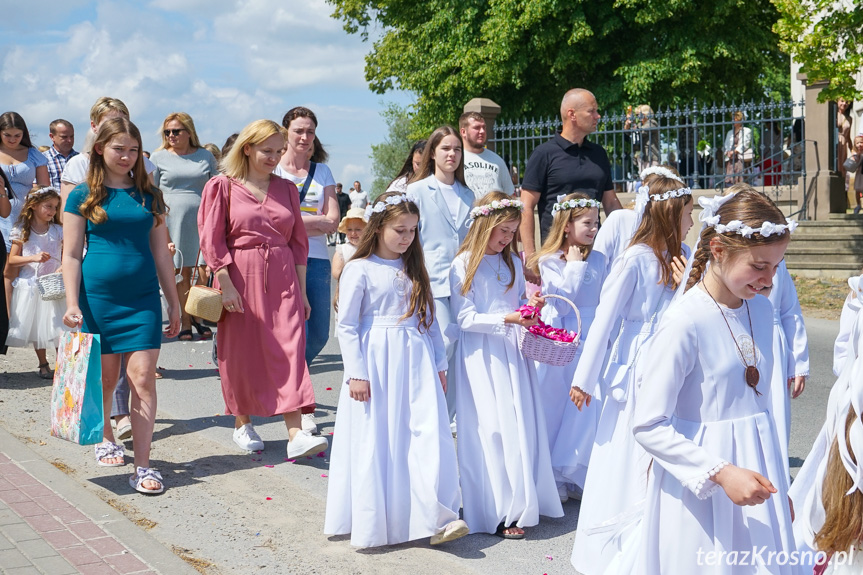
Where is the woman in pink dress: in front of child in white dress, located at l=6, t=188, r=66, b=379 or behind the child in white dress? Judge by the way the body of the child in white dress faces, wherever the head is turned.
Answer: in front

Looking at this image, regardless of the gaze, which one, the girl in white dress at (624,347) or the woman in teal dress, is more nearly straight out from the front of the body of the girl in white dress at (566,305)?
the girl in white dress

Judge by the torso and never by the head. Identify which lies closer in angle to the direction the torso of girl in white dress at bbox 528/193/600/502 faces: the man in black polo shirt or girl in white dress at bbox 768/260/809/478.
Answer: the girl in white dress

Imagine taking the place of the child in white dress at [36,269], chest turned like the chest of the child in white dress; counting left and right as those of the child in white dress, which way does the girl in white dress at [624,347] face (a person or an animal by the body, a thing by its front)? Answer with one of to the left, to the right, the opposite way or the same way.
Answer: the same way

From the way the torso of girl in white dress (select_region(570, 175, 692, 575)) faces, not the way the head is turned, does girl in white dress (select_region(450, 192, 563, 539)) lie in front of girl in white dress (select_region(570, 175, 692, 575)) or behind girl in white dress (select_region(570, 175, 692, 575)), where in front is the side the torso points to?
behind

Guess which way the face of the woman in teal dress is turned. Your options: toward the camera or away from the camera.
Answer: toward the camera

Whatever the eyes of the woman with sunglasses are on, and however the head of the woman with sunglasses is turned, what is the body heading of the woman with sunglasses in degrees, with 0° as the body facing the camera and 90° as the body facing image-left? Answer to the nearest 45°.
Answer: approximately 0°

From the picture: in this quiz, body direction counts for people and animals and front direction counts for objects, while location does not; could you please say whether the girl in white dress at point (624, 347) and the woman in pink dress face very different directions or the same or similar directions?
same or similar directions

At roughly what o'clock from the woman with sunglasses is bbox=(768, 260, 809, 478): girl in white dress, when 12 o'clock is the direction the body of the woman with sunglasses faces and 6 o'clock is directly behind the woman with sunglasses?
The girl in white dress is roughly at 11 o'clock from the woman with sunglasses.

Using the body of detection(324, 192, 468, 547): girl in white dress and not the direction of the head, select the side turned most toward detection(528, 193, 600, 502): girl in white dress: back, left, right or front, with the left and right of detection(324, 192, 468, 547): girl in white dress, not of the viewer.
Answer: left

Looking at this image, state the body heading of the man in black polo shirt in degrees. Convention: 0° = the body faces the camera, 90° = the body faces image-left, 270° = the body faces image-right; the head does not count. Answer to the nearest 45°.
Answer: approximately 315°

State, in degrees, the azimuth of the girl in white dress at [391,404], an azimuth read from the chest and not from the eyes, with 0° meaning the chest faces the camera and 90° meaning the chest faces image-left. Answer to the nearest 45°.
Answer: approximately 315°

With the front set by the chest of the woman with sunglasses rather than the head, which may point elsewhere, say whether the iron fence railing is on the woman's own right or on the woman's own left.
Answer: on the woman's own left

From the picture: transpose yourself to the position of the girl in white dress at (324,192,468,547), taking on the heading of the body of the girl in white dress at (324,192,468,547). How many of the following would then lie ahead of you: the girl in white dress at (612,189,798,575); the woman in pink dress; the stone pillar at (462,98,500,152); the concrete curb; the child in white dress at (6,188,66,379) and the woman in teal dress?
1
